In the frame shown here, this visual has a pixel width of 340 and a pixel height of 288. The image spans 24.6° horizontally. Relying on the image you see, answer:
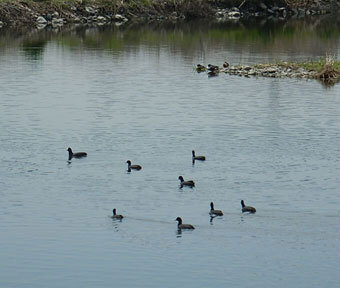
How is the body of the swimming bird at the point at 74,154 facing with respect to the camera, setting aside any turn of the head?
to the viewer's left

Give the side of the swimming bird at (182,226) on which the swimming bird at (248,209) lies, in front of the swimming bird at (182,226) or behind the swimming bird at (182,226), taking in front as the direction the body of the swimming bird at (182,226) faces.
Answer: behind

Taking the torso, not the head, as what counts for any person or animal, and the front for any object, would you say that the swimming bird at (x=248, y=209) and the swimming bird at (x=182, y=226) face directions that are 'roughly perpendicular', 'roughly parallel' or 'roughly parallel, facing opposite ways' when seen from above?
roughly parallel

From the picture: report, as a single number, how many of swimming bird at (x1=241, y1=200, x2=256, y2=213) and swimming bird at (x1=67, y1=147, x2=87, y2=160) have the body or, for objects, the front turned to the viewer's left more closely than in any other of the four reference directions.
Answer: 2

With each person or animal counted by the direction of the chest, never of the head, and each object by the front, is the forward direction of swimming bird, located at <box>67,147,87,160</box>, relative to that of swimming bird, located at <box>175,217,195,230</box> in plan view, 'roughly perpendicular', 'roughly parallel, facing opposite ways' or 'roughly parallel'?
roughly parallel

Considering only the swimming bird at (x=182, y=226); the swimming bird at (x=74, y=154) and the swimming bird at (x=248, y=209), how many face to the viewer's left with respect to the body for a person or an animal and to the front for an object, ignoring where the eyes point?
3

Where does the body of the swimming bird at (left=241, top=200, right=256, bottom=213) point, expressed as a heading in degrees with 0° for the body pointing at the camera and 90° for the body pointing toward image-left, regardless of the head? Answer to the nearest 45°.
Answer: approximately 90°

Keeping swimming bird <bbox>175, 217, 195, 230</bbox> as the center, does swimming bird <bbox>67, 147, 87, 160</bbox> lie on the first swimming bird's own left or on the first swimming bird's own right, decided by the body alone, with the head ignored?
on the first swimming bird's own right

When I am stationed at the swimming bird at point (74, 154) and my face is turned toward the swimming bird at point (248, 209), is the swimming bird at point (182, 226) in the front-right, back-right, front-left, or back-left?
front-right

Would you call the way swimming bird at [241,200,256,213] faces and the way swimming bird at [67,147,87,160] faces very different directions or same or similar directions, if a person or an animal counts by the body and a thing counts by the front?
same or similar directions

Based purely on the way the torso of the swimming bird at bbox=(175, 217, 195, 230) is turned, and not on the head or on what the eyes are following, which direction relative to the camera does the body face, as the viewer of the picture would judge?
to the viewer's left

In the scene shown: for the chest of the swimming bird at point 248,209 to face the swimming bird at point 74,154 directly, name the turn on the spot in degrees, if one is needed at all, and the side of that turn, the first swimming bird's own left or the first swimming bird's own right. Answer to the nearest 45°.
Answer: approximately 45° to the first swimming bird's own right

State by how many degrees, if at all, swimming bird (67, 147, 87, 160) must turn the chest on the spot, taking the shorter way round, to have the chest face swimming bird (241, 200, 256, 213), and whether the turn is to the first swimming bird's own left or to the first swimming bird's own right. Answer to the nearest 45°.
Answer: approximately 135° to the first swimming bird's own left
